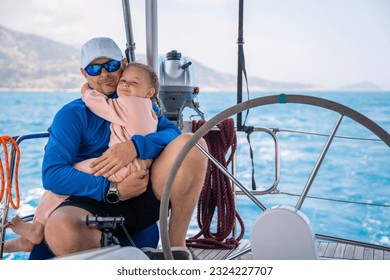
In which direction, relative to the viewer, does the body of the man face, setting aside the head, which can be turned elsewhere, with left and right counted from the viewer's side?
facing the viewer

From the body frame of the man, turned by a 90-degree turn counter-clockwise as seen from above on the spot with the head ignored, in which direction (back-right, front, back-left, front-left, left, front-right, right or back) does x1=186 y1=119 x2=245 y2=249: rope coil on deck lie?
front-left
